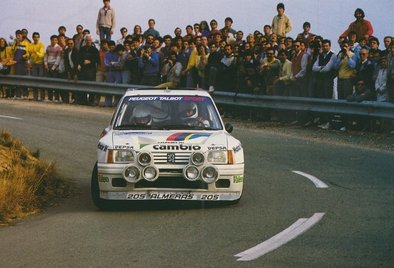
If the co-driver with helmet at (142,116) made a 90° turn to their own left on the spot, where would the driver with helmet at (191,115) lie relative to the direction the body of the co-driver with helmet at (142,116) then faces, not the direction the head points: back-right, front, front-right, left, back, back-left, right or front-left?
front

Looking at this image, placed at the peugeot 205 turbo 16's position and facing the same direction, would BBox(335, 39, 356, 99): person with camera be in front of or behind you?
behind

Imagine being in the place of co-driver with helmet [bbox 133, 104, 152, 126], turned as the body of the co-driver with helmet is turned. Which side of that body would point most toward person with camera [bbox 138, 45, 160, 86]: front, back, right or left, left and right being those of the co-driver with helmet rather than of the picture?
back

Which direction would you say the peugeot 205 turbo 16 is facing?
toward the camera

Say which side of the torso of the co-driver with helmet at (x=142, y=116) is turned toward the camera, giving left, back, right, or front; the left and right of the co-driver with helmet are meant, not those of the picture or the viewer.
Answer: front

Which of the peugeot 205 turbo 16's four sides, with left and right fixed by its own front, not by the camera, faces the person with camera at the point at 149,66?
back
